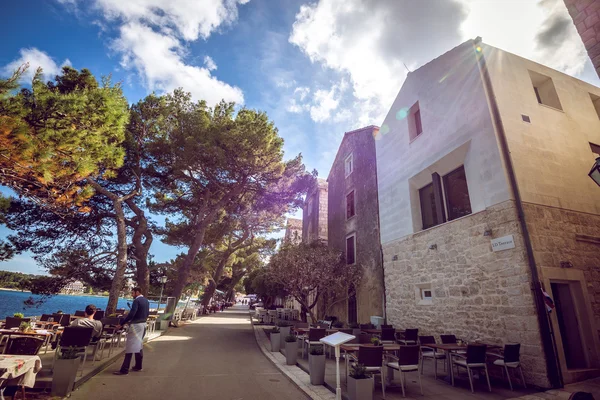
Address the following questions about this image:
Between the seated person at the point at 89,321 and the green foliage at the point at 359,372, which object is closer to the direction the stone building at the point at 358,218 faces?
the seated person

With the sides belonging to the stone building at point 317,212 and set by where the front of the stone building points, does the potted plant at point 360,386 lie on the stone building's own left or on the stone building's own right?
on the stone building's own left

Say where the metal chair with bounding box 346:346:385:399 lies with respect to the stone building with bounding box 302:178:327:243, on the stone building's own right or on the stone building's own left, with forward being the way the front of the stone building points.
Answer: on the stone building's own left

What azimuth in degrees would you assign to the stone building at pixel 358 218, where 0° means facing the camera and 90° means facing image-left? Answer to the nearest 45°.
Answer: approximately 45°

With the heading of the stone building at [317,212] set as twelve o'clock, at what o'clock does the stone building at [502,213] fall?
the stone building at [502,213] is roughly at 10 o'clock from the stone building at [317,212].

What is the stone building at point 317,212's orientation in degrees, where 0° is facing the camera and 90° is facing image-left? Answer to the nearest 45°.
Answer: approximately 45°

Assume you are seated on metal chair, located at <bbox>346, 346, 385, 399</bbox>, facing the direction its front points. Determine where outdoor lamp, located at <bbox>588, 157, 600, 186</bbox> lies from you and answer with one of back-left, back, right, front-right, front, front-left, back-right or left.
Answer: back-right

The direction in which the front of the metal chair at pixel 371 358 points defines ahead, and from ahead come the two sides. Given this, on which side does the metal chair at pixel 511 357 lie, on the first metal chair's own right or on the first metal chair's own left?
on the first metal chair's own right

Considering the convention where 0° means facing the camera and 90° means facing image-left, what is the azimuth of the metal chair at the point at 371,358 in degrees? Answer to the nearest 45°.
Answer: approximately 135°

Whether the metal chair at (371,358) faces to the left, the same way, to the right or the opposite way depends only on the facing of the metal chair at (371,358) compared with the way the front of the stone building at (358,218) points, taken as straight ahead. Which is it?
to the right
